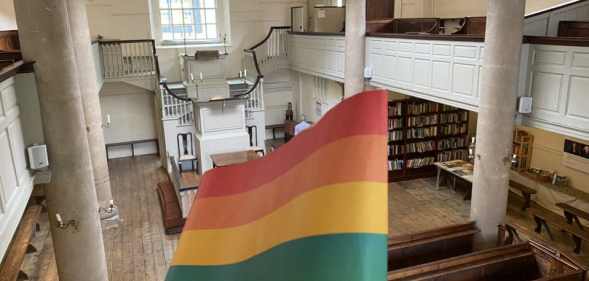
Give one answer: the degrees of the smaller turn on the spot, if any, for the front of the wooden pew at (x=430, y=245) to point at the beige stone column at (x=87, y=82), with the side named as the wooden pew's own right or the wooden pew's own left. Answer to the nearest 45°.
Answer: approximately 45° to the wooden pew's own left

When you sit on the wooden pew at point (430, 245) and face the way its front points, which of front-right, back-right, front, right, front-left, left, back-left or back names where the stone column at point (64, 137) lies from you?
left

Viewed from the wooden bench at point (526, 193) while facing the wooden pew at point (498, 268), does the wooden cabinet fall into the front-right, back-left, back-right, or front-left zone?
back-right

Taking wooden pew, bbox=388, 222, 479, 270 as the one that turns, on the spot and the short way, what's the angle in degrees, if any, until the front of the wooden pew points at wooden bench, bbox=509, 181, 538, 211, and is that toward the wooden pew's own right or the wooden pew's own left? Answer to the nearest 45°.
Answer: approximately 90° to the wooden pew's own right

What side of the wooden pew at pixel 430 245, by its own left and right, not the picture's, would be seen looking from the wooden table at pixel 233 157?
front

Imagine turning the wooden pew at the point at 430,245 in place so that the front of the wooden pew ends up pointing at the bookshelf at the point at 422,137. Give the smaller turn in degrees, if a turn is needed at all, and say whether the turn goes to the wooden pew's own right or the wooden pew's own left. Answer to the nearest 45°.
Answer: approximately 45° to the wooden pew's own right

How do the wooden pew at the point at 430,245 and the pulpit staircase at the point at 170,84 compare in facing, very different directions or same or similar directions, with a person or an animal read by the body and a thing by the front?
very different directions

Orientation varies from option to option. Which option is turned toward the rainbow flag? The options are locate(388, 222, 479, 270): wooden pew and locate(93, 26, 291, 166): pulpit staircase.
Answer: the pulpit staircase

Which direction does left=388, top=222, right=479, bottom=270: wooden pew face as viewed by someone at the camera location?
facing away from the viewer and to the left of the viewer

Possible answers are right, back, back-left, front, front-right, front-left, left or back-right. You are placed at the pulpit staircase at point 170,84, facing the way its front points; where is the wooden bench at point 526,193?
front-left

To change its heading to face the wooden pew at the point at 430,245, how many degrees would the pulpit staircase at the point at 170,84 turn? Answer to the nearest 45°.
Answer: approximately 45° to its left
